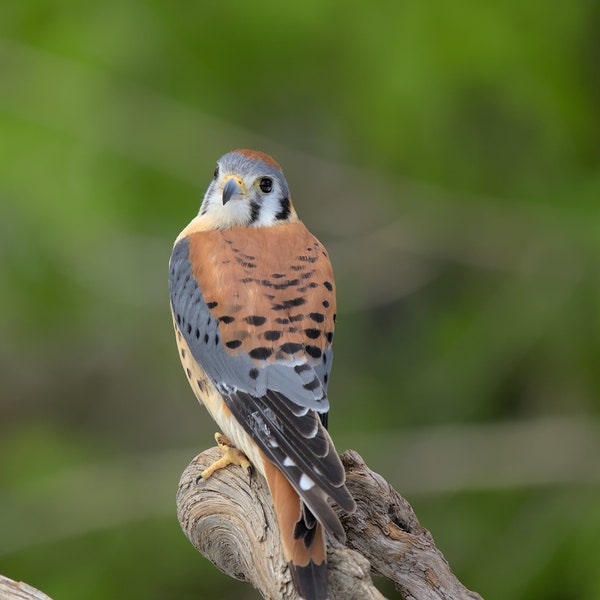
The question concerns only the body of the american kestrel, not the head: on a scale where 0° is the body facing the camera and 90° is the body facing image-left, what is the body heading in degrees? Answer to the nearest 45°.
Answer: approximately 135°
